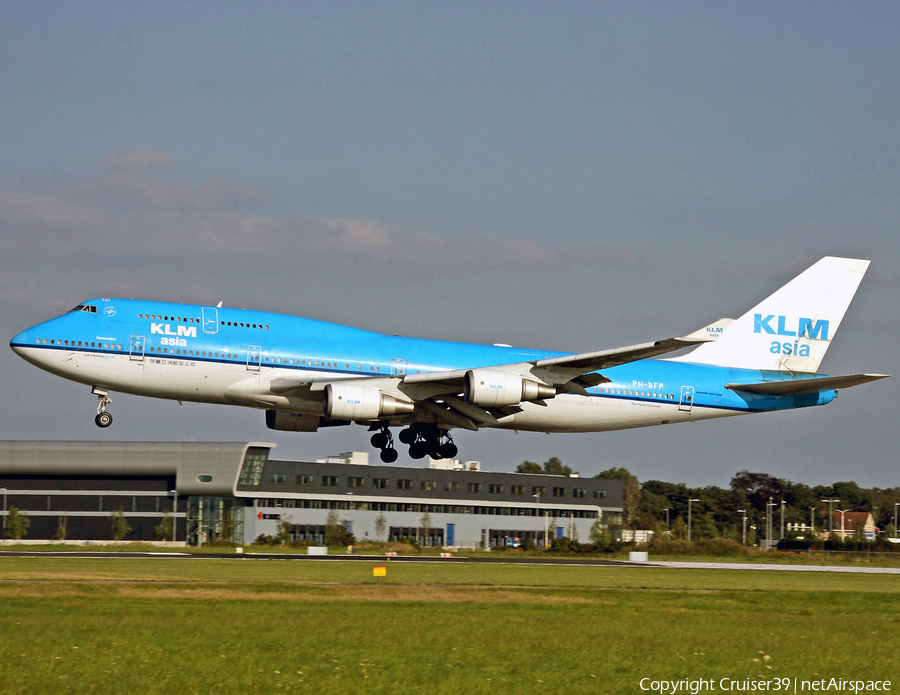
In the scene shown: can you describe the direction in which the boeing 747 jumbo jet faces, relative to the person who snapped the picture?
facing to the left of the viewer
